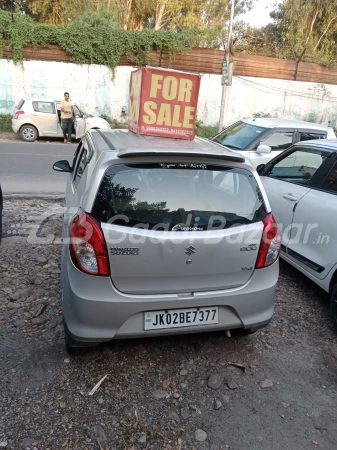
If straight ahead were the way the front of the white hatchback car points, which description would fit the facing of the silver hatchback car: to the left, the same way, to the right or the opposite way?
to the left

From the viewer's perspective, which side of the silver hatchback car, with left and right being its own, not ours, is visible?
back

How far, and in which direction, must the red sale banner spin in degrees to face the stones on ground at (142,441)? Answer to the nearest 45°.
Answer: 0° — it already faces it

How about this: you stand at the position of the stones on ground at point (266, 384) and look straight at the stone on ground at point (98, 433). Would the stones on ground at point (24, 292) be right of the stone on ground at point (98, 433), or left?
right

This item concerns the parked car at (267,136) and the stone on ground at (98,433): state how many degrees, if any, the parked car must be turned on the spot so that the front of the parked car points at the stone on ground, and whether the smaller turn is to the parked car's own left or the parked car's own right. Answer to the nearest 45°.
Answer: approximately 45° to the parked car's own left

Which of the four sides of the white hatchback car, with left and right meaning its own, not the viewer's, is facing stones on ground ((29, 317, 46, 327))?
right

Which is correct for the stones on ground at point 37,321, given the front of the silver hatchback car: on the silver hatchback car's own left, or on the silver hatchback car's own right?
on the silver hatchback car's own left

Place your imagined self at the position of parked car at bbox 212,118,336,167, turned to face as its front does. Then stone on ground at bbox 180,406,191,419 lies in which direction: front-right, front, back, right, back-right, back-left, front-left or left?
front-left

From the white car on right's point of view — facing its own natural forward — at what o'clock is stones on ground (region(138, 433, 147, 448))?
The stones on ground is roughly at 8 o'clock from the white car on right.

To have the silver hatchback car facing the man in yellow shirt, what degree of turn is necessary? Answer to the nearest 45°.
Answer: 0° — it already faces them

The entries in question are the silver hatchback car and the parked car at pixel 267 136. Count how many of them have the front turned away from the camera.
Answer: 1

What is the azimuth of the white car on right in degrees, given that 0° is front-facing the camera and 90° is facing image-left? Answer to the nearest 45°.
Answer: approximately 135°

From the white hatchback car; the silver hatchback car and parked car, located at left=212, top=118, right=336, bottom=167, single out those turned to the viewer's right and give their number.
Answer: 1

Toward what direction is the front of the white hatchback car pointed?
to the viewer's right
